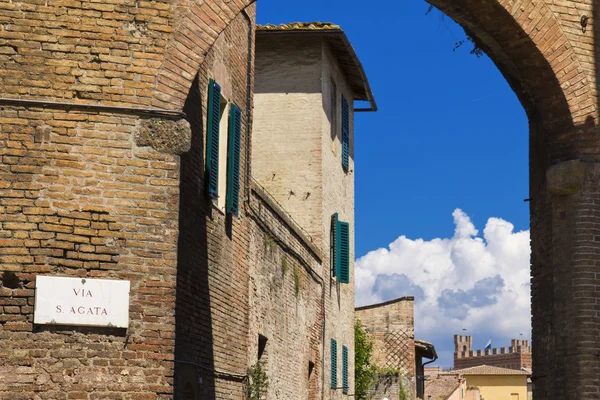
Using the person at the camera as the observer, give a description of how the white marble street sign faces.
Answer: facing the viewer

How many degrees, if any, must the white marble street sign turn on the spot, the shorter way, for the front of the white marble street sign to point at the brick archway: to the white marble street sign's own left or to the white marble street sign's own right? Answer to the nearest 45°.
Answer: approximately 90° to the white marble street sign's own left

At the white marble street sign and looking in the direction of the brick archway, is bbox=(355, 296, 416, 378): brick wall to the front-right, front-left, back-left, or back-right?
front-left

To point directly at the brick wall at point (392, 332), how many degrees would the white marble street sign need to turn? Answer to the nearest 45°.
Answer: approximately 180°

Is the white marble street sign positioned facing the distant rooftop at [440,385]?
no

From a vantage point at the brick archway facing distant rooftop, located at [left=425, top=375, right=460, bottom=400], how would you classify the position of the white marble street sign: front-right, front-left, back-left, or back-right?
back-left
